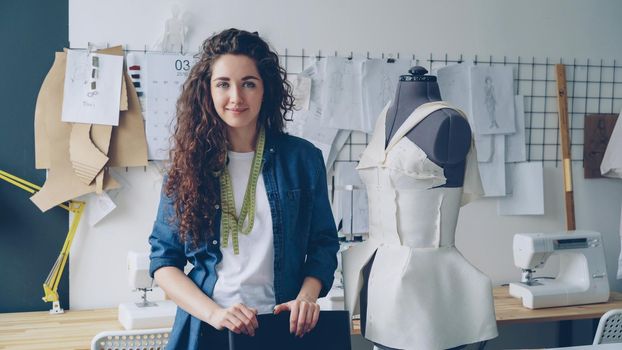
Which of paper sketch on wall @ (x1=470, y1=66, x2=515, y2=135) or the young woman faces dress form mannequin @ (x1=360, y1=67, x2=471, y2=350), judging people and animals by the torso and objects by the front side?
the paper sketch on wall

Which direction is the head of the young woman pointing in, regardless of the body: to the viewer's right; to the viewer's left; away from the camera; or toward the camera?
toward the camera

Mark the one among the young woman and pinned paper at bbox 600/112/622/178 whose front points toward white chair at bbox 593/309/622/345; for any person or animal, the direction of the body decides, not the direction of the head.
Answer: the pinned paper

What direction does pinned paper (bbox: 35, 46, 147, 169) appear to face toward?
toward the camera

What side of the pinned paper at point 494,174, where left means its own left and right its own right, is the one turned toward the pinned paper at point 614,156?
left

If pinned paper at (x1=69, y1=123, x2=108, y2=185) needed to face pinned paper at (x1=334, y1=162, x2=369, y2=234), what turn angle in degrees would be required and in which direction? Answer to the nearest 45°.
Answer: approximately 90° to its left

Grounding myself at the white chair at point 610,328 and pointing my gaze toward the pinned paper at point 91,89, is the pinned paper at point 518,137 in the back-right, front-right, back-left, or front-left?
front-right

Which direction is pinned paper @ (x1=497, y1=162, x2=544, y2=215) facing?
toward the camera

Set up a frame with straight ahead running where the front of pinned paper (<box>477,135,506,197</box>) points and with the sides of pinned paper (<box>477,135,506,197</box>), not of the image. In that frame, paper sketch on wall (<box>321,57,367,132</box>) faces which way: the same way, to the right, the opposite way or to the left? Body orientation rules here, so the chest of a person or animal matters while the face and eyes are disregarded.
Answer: the same way

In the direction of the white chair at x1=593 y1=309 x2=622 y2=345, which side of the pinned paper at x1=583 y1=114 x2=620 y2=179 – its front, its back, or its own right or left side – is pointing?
front

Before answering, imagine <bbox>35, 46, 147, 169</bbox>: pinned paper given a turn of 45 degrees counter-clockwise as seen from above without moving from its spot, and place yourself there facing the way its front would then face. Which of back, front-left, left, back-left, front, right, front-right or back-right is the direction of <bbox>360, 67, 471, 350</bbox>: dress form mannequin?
front

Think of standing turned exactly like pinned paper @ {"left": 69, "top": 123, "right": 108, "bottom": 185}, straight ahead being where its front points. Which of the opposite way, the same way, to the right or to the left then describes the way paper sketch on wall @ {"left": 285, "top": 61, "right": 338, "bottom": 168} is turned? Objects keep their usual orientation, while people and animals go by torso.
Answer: the same way

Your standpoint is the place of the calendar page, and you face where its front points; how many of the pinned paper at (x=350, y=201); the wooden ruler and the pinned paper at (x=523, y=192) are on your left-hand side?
3

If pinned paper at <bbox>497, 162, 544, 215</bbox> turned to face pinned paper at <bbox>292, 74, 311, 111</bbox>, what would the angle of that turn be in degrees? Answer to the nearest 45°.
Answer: approximately 45° to its right

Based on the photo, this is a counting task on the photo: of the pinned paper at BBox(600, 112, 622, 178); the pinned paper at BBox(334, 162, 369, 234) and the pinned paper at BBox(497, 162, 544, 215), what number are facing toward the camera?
3

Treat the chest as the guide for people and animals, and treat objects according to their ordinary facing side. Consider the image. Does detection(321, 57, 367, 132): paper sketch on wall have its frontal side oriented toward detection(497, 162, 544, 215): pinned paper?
no
